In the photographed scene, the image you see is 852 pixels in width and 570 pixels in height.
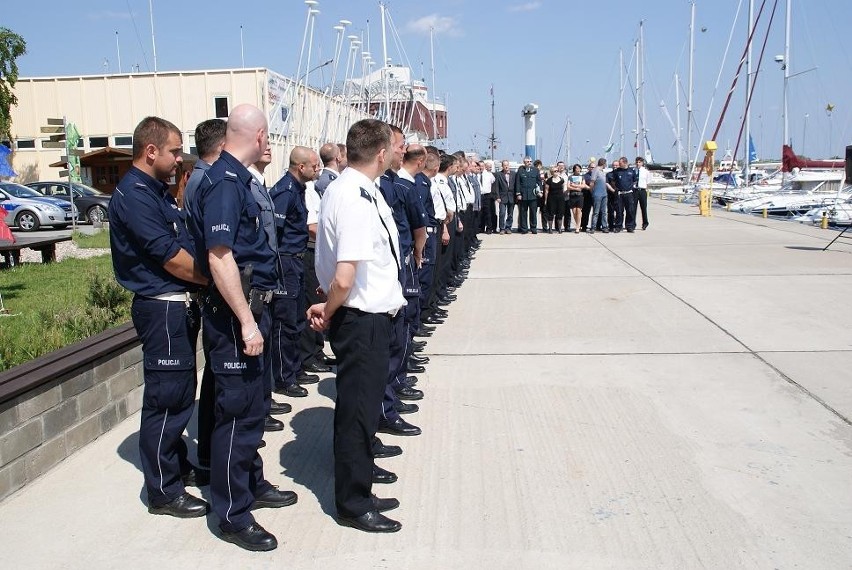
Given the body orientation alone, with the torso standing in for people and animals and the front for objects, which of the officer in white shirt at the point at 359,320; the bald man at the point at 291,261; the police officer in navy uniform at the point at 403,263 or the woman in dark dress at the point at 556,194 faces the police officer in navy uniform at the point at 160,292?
the woman in dark dress

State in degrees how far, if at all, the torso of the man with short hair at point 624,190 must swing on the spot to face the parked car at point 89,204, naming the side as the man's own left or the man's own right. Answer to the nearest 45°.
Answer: approximately 90° to the man's own right

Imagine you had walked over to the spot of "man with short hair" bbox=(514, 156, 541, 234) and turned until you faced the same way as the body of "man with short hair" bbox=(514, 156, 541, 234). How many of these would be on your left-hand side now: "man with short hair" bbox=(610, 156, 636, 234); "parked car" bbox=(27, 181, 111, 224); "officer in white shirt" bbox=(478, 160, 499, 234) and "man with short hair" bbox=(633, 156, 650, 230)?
2

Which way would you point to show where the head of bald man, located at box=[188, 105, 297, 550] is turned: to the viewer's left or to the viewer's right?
to the viewer's right

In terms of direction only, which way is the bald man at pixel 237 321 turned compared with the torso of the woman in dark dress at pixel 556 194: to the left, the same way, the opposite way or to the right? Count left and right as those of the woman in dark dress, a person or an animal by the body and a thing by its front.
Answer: to the left

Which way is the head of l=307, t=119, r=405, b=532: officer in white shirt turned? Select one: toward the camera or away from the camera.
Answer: away from the camera

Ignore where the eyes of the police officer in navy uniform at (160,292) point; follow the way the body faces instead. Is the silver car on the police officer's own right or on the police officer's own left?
on the police officer's own left

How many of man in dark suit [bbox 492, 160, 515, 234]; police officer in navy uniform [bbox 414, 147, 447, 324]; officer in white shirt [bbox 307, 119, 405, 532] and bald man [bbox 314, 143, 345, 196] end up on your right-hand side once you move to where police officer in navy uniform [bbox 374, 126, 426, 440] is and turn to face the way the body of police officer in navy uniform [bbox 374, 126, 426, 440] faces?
1

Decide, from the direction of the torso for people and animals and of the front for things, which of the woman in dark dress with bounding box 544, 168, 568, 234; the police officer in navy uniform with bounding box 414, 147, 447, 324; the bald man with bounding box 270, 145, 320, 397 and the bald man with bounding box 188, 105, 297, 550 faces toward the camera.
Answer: the woman in dark dress

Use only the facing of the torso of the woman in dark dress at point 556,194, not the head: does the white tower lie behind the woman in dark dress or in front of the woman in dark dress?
behind

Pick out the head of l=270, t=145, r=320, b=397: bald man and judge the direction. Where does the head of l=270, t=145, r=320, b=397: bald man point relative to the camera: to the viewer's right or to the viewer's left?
to the viewer's right

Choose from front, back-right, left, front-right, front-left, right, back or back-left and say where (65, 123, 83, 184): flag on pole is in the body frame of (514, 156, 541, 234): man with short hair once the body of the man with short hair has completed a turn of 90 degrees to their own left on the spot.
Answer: back

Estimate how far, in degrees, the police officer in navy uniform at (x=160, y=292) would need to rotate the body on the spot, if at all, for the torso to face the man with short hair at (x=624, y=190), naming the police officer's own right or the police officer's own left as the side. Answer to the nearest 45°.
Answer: approximately 45° to the police officer's own left

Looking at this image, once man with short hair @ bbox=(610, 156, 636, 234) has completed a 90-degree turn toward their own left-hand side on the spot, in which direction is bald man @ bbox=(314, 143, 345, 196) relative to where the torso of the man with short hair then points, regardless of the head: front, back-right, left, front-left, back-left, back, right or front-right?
right

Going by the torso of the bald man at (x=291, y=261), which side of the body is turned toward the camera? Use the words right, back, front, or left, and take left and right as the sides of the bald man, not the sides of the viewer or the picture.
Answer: right

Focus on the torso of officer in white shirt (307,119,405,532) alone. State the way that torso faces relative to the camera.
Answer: to the viewer's right

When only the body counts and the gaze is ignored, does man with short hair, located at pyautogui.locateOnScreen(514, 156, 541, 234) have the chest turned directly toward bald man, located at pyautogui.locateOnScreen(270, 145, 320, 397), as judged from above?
yes

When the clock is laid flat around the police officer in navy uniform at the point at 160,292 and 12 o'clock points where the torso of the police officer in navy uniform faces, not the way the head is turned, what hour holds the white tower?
The white tower is roughly at 10 o'clock from the police officer in navy uniform.
